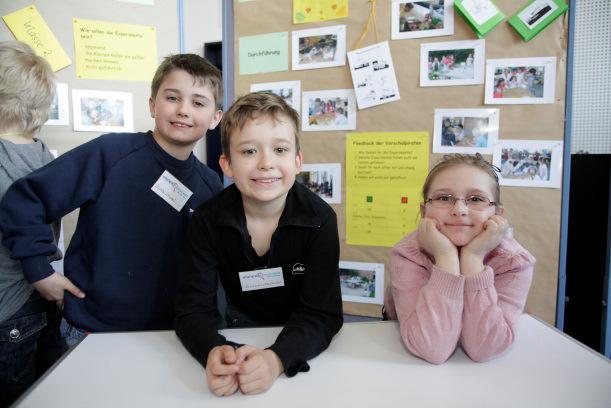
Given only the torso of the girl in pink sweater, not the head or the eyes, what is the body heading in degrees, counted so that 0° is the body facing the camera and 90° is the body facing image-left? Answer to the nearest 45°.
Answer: approximately 0°

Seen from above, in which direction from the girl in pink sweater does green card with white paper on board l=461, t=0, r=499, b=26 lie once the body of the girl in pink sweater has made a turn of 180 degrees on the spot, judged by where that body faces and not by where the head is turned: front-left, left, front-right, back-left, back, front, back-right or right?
front

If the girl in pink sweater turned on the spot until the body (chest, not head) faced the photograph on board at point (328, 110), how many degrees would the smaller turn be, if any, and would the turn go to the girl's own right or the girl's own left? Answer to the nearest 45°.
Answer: approximately 135° to the girl's own right

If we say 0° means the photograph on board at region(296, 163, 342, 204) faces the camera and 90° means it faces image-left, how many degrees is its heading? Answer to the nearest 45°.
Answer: approximately 0°
